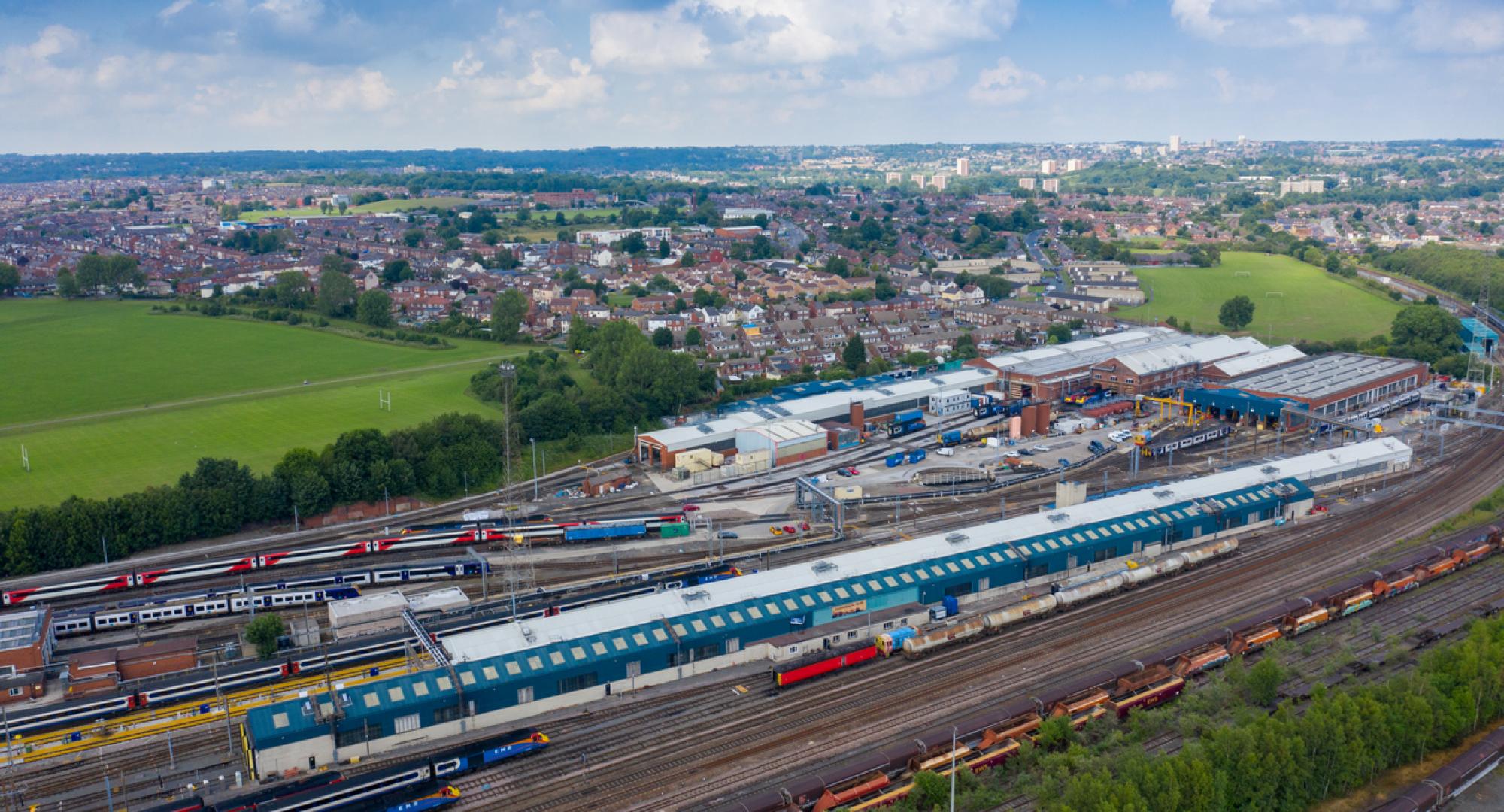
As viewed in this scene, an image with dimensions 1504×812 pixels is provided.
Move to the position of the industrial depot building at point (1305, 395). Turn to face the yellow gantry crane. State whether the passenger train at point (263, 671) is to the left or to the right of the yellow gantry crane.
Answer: left

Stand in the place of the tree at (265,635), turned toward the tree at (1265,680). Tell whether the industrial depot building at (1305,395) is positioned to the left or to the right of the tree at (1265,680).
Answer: left

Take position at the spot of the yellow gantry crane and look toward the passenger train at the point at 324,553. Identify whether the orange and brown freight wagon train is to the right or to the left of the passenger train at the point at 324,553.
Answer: left
